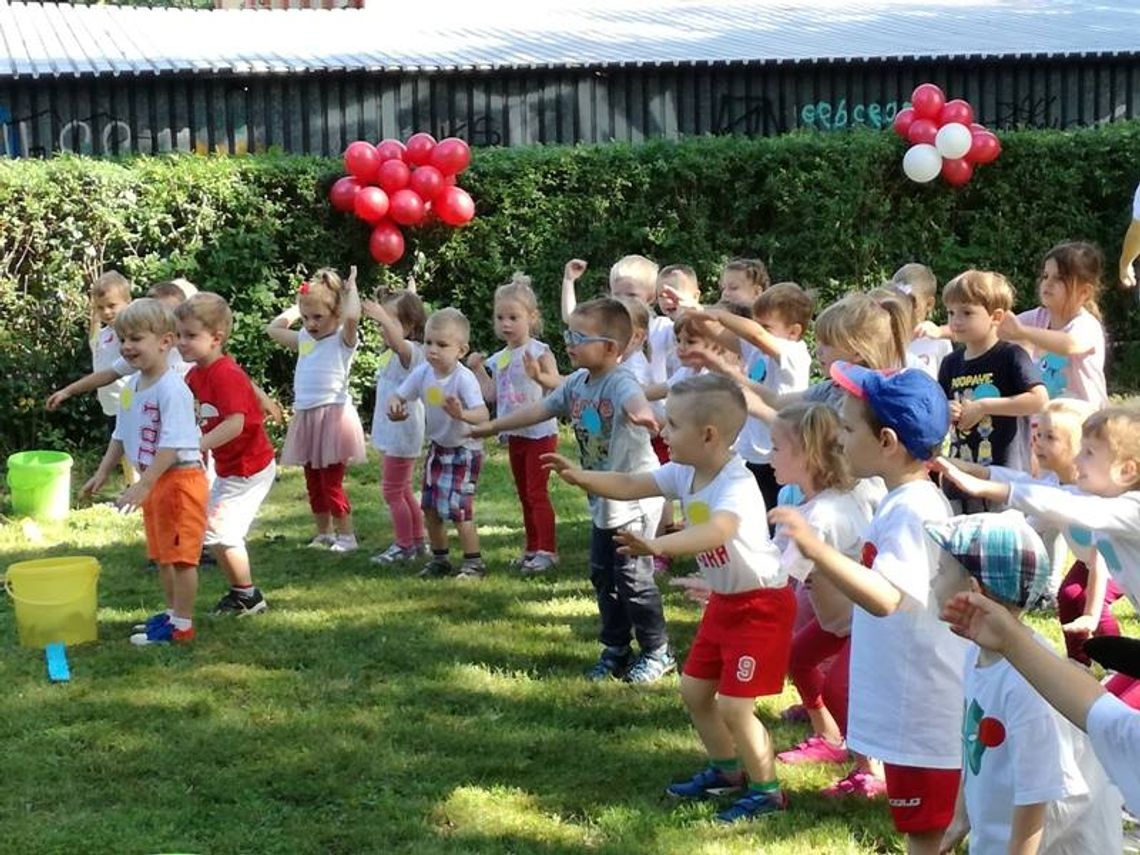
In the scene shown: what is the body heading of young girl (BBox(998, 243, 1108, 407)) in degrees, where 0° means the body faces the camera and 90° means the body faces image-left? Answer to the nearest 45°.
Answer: approximately 45°

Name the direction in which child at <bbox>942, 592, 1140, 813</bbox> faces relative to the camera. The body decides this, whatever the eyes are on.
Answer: to the viewer's left

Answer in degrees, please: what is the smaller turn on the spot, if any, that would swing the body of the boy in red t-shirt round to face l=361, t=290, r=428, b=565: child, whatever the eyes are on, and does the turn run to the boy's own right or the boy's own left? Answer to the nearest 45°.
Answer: approximately 180°

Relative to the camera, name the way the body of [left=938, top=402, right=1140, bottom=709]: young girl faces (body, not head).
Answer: to the viewer's left

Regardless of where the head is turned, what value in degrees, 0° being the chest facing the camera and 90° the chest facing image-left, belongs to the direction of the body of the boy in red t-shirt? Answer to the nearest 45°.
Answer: approximately 45°

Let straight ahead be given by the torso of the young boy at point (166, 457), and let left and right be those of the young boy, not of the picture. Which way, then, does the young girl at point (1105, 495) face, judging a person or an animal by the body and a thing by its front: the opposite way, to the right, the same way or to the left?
to the right
